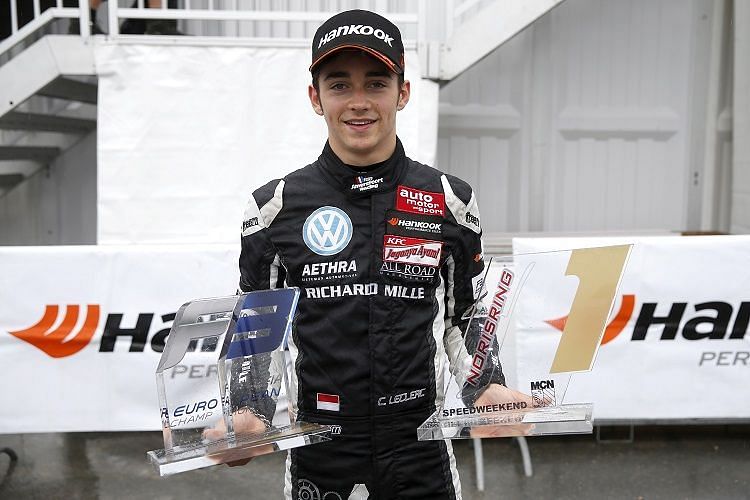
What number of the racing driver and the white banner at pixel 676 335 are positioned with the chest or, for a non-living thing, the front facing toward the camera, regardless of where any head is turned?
2

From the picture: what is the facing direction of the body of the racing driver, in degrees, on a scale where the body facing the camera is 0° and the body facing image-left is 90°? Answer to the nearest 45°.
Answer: approximately 0°

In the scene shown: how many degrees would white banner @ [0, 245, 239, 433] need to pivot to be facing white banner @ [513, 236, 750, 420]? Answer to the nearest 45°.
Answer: approximately 90° to its left

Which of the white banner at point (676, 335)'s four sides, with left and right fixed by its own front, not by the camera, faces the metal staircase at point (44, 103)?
right

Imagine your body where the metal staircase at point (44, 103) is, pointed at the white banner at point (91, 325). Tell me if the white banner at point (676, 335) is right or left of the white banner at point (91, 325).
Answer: left

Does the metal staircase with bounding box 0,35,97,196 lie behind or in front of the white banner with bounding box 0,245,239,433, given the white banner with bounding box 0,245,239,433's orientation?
behind

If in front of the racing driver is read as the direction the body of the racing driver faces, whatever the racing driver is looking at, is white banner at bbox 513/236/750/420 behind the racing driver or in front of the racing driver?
behind

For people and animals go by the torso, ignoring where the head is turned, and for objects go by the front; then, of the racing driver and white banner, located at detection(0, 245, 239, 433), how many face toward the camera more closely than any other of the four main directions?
2

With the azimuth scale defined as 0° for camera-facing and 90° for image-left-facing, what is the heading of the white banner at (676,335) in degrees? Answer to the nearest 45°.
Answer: approximately 0°

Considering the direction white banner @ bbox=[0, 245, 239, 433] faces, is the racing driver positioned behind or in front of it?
in front
